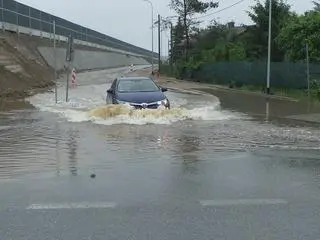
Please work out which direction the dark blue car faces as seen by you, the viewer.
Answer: facing the viewer

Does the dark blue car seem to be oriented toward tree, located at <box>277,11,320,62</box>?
no

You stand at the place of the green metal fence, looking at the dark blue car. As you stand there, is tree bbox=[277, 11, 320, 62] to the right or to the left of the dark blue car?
left

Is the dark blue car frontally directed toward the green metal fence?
no
